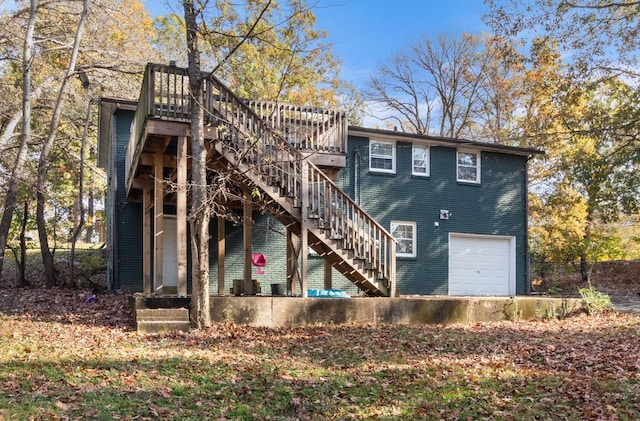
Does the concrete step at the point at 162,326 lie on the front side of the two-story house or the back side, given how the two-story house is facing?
on the front side

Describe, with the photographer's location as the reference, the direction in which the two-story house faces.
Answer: facing away from the viewer

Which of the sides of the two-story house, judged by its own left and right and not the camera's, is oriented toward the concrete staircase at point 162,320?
back
